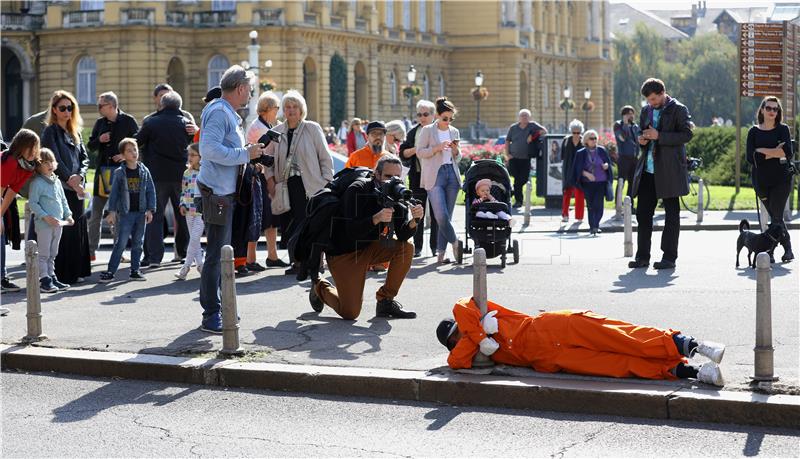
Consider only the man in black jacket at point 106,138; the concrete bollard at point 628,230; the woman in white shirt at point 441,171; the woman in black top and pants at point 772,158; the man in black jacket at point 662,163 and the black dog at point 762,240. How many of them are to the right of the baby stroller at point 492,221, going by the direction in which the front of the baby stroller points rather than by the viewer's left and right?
2

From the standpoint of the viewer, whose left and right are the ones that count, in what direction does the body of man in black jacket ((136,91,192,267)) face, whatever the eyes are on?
facing away from the viewer

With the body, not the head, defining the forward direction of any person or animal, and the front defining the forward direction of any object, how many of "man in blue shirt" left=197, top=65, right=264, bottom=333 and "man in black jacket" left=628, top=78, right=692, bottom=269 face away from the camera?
0

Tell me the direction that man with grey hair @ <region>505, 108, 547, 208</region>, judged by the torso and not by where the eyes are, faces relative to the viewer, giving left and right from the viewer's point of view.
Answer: facing the viewer

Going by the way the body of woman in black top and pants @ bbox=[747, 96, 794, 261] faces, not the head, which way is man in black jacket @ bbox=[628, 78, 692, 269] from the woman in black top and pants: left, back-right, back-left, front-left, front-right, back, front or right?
front-right

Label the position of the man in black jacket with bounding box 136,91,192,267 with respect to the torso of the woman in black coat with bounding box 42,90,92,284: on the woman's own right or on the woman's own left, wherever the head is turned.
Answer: on the woman's own left

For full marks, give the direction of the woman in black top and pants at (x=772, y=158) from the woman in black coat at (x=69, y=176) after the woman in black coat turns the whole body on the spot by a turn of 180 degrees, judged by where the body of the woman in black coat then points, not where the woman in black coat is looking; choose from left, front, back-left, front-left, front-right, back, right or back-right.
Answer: back-right

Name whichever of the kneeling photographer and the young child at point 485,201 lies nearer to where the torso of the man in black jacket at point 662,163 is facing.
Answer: the kneeling photographer

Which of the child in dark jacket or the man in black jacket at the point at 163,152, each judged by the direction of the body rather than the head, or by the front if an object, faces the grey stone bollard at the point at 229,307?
the child in dark jacket

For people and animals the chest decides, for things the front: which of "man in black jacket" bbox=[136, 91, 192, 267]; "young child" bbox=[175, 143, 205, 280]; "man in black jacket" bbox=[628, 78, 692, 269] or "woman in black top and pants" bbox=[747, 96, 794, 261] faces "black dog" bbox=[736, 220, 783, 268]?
the woman in black top and pants

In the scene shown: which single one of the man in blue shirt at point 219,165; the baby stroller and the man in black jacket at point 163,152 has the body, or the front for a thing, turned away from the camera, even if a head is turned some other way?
the man in black jacket

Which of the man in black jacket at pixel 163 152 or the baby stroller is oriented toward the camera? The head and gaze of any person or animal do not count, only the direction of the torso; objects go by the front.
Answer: the baby stroller

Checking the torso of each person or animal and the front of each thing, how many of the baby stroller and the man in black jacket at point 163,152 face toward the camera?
1

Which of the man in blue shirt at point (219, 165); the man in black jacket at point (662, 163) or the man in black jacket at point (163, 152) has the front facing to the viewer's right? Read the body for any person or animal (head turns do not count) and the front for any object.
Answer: the man in blue shirt

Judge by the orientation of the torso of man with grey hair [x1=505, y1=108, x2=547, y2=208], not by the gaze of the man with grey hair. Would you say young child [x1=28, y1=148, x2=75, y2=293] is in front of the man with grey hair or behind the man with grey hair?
in front

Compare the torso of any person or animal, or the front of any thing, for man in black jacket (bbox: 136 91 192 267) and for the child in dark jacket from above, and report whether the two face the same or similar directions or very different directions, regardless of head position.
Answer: very different directions

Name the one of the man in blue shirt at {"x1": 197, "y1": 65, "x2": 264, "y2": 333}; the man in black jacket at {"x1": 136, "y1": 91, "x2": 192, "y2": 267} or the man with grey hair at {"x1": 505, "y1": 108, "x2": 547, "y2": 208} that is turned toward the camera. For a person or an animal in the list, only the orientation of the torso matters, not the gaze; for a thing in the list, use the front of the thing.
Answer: the man with grey hair

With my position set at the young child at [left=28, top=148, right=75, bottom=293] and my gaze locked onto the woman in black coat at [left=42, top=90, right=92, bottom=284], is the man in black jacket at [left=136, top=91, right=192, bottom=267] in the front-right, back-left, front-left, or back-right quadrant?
front-right

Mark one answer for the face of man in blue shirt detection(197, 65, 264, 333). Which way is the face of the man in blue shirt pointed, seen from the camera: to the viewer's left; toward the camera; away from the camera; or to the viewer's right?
to the viewer's right

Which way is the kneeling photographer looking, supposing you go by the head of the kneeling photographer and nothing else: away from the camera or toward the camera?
toward the camera
